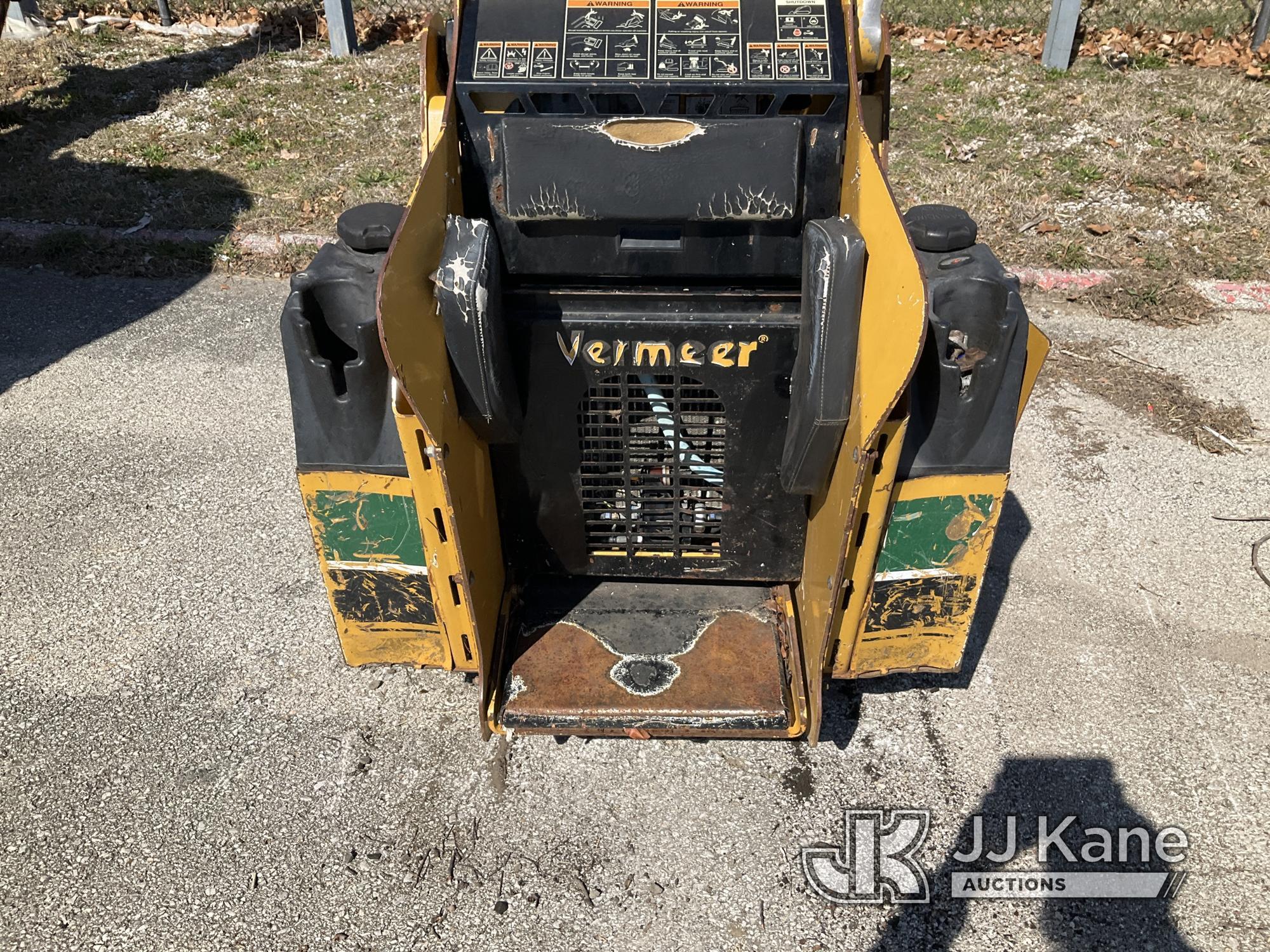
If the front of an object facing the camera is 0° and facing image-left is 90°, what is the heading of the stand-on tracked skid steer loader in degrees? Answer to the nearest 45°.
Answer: approximately 180°

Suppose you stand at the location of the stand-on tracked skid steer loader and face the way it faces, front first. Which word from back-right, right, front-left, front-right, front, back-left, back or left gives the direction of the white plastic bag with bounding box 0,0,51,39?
front-left

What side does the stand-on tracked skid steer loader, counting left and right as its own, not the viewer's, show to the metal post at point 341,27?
front

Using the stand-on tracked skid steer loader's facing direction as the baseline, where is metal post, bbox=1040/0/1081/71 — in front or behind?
in front
